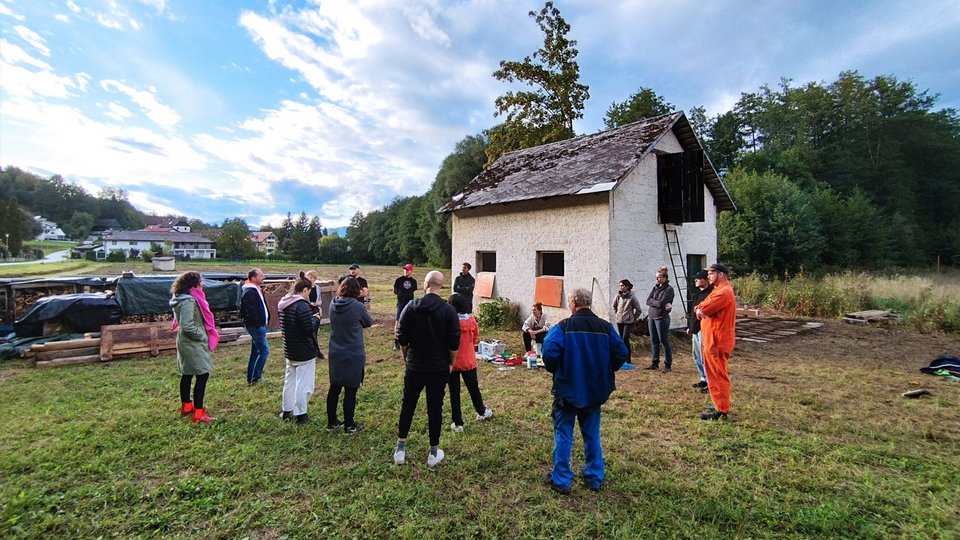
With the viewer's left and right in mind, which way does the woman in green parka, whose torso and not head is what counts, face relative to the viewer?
facing to the right of the viewer

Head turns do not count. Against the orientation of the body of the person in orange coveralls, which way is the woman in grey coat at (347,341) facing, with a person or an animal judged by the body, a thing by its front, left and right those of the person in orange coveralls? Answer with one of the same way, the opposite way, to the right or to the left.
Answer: to the right

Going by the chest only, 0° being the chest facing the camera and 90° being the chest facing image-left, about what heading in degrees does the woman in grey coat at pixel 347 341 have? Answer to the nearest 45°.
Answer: approximately 225°

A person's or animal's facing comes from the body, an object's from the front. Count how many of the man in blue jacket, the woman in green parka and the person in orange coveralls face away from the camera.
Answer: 1

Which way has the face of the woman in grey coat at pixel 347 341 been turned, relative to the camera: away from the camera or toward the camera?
away from the camera

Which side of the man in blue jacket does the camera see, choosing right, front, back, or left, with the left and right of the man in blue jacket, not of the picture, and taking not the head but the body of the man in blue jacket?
back

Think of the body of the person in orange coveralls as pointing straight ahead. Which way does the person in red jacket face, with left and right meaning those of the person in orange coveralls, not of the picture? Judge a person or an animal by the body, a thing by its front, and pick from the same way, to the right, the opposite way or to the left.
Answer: to the right

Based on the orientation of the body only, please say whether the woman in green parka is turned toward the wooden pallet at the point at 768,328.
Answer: yes

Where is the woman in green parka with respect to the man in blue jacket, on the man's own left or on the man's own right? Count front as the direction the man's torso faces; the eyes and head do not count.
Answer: on the man's own left

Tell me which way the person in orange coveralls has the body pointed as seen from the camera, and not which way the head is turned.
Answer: to the viewer's left

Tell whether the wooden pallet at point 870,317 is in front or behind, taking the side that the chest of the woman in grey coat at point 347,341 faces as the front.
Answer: in front

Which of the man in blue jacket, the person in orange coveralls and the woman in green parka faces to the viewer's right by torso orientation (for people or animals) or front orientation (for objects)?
the woman in green parka
